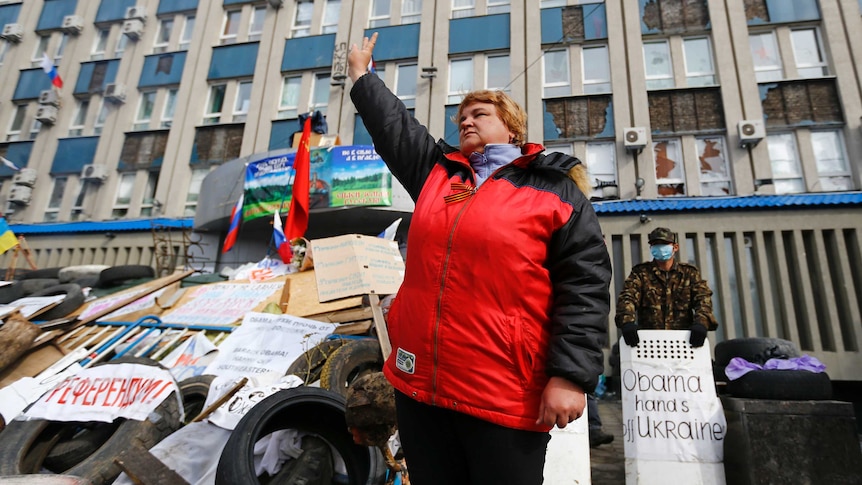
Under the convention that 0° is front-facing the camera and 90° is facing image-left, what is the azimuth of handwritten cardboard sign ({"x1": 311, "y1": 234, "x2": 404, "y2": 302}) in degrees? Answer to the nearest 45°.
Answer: approximately 0°

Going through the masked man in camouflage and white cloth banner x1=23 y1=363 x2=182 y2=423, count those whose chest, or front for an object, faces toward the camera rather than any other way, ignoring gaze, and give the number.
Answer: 2

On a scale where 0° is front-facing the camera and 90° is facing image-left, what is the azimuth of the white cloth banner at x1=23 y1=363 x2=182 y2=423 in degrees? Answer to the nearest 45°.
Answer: approximately 0°

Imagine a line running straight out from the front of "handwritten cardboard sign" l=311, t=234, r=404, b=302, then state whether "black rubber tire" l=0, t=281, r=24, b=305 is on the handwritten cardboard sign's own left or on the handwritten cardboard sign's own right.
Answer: on the handwritten cardboard sign's own right

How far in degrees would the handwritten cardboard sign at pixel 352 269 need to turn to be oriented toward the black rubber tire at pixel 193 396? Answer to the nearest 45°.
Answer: approximately 45° to its right

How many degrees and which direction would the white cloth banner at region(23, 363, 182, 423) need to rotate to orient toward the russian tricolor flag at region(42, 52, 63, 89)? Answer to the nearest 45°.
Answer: approximately 180°

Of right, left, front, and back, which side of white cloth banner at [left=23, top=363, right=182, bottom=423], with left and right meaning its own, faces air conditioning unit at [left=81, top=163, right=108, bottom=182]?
back

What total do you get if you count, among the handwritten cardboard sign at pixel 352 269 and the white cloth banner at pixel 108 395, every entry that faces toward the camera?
2
